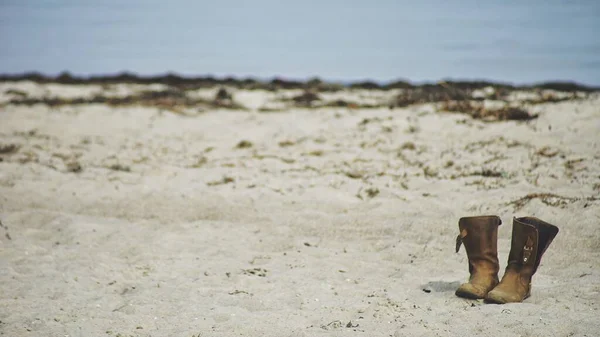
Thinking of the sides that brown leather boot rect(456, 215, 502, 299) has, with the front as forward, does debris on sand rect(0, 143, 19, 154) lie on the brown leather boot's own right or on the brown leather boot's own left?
on the brown leather boot's own right

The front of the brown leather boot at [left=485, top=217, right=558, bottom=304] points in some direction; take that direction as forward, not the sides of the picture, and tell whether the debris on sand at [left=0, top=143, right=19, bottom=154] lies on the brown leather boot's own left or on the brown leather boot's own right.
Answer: on the brown leather boot's own right

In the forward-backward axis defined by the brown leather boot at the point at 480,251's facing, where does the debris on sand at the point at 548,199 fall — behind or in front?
behind

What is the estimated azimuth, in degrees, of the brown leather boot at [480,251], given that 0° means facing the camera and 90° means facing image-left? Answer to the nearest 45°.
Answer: approximately 45°

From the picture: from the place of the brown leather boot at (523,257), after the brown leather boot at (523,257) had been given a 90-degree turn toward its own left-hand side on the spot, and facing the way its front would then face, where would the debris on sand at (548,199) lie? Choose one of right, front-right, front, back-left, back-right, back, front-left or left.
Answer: back-left

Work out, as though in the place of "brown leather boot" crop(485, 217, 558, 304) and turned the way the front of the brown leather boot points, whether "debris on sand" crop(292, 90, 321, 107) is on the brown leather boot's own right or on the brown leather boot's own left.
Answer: on the brown leather boot's own right

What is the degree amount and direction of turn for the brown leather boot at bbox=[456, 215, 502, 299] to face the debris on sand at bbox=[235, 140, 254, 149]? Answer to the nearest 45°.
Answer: approximately 90° to its right

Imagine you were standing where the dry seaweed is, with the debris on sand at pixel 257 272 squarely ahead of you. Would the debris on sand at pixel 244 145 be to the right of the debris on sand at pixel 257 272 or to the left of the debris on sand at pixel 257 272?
right

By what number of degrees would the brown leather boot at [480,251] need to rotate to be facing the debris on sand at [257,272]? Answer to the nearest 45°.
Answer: approximately 45° to its right

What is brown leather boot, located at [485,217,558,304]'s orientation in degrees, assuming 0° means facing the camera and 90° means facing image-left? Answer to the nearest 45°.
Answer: approximately 45°
